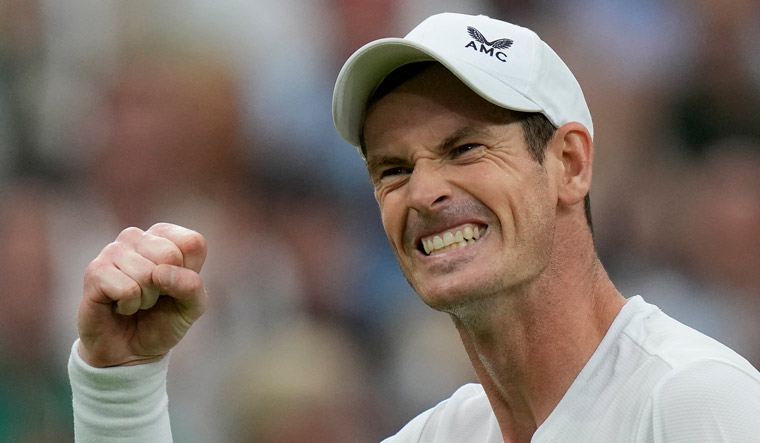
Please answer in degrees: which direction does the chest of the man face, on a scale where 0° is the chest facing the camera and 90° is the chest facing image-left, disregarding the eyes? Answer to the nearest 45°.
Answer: approximately 45°
